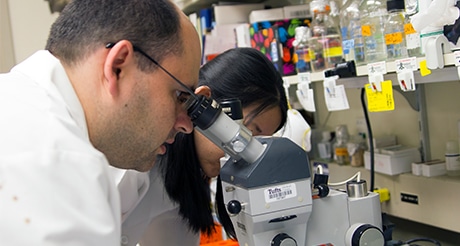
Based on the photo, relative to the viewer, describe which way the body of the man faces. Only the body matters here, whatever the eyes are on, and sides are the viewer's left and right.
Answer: facing to the right of the viewer

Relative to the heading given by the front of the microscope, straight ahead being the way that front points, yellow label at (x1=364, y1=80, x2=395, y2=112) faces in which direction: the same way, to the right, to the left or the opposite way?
to the left

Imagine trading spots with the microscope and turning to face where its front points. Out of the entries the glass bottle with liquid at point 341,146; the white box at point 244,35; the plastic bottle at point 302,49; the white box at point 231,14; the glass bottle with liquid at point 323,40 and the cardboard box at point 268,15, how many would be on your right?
6

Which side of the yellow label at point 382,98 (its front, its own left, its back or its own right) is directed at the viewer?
front

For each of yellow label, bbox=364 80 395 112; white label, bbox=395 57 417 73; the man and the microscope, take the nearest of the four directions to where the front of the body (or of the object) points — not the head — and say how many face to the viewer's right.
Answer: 1

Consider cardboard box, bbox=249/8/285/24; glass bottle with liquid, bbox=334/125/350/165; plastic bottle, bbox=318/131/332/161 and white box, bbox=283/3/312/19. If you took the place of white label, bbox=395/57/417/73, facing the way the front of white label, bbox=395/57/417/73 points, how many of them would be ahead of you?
0

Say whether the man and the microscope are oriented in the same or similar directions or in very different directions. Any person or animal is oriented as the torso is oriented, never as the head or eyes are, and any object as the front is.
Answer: very different directions

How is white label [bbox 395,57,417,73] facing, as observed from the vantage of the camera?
facing the viewer

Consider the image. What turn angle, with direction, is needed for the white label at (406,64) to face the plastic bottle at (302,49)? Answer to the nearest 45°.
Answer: approximately 135° to its right

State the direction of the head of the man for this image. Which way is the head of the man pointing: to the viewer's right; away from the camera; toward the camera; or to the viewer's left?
to the viewer's right

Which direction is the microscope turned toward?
to the viewer's left

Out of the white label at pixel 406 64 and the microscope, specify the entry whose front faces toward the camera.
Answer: the white label
